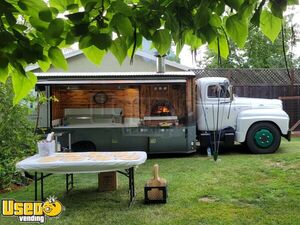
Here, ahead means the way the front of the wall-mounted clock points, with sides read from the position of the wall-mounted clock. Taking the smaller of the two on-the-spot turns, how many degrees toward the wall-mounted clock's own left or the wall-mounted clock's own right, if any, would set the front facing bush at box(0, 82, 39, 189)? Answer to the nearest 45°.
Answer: approximately 45° to the wall-mounted clock's own right

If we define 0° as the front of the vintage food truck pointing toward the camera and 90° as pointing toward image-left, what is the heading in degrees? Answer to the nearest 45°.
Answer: approximately 270°

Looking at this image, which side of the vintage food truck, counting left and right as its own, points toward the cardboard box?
right

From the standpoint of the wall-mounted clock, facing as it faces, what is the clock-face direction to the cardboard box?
The cardboard box is roughly at 12 o'clock from the wall-mounted clock.

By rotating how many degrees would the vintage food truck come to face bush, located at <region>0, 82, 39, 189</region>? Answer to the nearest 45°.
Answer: approximately 135° to its right
